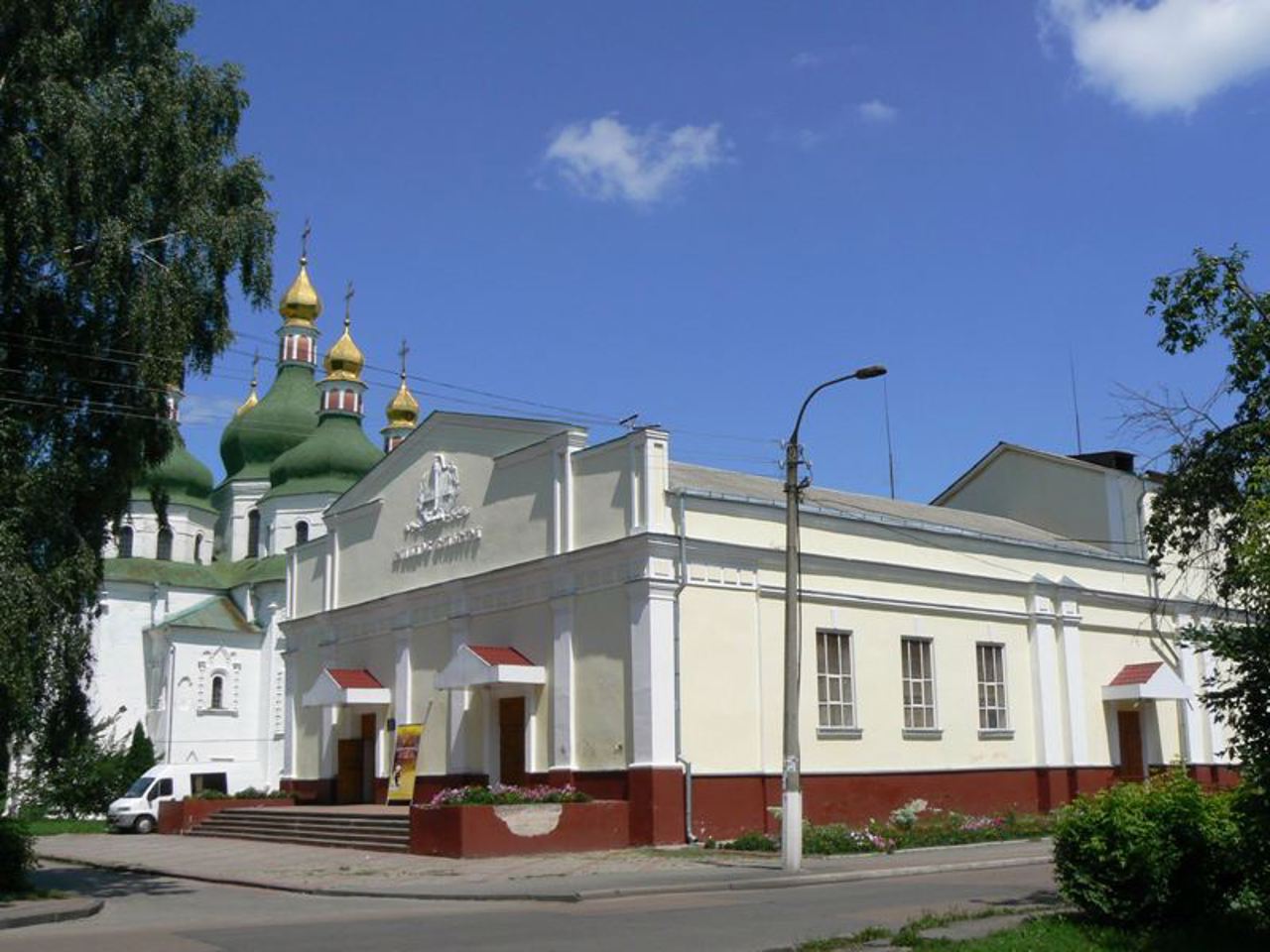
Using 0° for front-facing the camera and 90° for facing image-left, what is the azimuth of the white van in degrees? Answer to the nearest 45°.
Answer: approximately 45°

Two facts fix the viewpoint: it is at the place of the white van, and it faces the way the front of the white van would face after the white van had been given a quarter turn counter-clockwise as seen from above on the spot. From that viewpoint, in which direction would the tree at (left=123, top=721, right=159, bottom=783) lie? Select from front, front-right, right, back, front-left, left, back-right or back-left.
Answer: back-left

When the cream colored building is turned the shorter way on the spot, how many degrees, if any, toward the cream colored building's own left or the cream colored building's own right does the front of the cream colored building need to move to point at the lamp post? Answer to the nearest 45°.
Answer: approximately 45° to the cream colored building's own left

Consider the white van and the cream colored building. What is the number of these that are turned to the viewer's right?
0

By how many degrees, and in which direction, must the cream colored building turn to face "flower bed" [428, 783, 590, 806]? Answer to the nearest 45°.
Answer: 0° — it already faces it

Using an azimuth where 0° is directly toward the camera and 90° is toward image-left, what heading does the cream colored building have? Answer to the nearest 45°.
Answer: approximately 45°

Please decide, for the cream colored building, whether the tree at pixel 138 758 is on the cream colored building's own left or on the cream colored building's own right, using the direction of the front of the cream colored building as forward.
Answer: on the cream colored building's own right

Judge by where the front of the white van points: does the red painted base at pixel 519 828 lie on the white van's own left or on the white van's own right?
on the white van's own left
